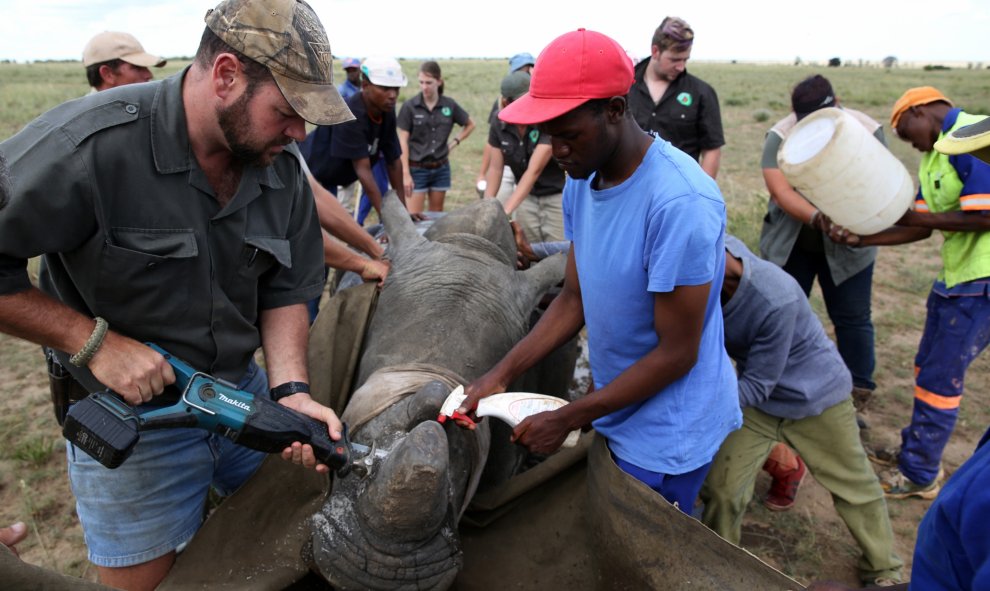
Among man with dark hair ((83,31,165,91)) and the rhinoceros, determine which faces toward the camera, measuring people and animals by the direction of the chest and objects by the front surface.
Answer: the rhinoceros

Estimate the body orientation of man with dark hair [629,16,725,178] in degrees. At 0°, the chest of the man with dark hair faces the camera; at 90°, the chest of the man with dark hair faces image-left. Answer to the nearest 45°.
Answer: approximately 45°

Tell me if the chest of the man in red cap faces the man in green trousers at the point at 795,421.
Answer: no

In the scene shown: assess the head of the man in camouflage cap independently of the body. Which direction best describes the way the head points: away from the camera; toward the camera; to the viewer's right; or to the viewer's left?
to the viewer's right

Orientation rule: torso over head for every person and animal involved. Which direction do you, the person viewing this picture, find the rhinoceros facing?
facing the viewer

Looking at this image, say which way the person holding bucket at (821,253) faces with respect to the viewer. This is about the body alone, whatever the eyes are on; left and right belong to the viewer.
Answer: facing the viewer and to the right of the viewer

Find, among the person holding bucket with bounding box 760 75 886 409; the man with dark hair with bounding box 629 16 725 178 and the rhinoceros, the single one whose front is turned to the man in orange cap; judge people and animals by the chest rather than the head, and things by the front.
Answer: the person holding bucket

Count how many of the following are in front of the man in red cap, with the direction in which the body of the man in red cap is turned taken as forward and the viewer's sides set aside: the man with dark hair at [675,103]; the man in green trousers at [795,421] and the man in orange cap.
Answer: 0

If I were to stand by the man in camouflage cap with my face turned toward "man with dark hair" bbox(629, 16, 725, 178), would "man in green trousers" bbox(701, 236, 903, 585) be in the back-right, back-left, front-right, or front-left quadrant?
front-right

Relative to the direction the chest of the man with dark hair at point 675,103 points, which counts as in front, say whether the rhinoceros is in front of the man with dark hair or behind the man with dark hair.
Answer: in front

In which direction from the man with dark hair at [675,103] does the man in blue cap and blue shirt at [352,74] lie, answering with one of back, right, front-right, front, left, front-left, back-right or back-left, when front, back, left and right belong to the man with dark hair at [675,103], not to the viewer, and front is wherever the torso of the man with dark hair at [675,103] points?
right

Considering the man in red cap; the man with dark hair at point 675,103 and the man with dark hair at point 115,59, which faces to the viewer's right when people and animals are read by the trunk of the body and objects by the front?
the man with dark hair at point 115,59

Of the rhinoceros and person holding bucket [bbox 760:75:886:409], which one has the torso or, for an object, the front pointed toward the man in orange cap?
the person holding bucket

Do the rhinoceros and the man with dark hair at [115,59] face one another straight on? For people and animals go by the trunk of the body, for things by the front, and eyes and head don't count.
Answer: no

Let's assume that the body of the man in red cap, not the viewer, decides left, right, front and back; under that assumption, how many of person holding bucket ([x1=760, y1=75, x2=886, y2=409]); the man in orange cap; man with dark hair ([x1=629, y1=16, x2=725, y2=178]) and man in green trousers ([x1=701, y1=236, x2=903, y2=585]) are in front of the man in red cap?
0

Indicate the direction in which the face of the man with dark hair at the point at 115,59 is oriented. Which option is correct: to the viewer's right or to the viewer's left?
to the viewer's right

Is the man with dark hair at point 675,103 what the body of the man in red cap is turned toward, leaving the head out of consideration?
no

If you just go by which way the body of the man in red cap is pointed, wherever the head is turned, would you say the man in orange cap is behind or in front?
behind

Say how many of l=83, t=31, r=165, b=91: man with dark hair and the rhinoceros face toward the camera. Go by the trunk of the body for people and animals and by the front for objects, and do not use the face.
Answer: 1
